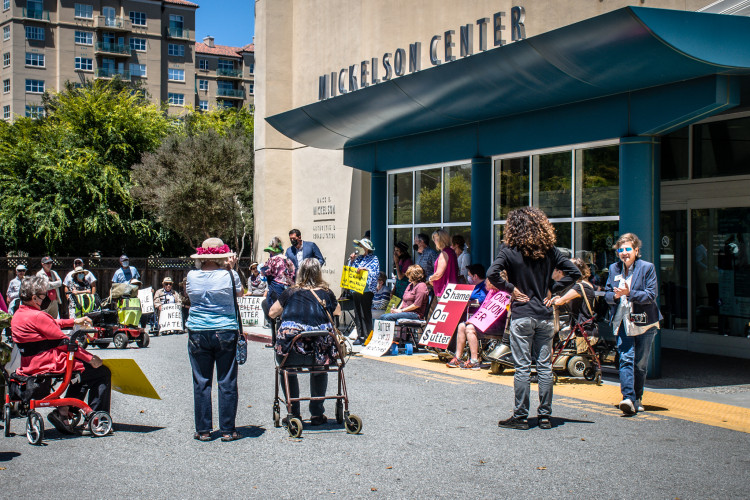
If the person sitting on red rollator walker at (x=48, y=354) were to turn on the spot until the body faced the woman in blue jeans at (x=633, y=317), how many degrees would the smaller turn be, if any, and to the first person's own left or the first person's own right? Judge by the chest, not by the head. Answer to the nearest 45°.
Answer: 0° — they already face them

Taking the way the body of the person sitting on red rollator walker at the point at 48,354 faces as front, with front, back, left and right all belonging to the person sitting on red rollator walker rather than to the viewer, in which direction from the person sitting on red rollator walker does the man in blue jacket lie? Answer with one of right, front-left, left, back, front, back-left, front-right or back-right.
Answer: front-left

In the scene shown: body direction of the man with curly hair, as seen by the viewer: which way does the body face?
away from the camera

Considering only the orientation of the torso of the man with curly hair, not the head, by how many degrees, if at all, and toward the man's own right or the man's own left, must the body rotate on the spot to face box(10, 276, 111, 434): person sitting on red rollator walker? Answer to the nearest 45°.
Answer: approximately 90° to the man's own left

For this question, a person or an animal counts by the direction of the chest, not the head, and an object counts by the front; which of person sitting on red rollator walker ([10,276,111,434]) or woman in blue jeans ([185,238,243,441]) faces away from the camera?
the woman in blue jeans

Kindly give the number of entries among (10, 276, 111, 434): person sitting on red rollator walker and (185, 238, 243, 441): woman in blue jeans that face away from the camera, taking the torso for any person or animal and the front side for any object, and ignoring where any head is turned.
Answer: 1

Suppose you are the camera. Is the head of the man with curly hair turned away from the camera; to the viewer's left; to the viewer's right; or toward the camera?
away from the camera

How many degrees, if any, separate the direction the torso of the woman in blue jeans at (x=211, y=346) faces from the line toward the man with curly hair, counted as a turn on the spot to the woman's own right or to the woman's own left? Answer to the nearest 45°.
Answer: approximately 90° to the woman's own right

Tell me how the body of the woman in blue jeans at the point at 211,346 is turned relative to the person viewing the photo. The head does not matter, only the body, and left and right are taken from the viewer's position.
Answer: facing away from the viewer

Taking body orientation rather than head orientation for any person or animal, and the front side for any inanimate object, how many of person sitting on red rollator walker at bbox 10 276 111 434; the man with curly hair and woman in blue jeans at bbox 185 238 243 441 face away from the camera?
2

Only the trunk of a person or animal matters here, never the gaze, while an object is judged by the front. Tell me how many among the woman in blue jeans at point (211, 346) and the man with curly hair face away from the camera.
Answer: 2

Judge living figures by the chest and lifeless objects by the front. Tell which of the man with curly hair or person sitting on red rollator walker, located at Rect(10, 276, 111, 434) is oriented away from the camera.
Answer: the man with curly hair

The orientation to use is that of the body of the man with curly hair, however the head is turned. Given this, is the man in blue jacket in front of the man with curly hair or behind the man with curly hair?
in front

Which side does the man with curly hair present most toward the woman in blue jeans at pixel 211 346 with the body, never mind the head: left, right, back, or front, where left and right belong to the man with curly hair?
left

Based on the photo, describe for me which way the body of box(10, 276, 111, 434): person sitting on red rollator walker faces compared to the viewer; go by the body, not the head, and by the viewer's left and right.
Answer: facing to the right of the viewer
